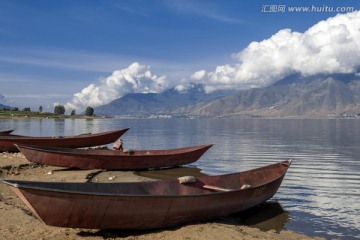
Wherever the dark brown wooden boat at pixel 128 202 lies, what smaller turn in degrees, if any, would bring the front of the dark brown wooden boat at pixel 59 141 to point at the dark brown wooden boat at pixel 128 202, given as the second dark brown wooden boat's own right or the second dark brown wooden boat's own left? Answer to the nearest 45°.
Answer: approximately 90° to the second dark brown wooden boat's own right

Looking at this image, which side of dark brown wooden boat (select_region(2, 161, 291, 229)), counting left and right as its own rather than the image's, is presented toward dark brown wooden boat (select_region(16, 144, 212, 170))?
left

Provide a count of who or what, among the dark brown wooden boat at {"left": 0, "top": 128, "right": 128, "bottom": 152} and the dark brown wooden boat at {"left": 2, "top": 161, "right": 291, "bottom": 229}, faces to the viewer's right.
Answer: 2

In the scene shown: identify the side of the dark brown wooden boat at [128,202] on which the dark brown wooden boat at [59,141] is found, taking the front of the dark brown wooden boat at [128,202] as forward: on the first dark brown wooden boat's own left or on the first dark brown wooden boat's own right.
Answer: on the first dark brown wooden boat's own left

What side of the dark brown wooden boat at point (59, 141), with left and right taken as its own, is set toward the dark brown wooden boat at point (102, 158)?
right

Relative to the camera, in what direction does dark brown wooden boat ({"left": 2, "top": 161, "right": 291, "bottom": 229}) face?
facing to the right of the viewer

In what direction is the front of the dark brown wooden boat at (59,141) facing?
to the viewer's right

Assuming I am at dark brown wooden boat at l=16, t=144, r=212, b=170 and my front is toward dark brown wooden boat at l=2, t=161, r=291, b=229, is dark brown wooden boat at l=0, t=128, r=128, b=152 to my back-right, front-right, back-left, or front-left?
back-right
